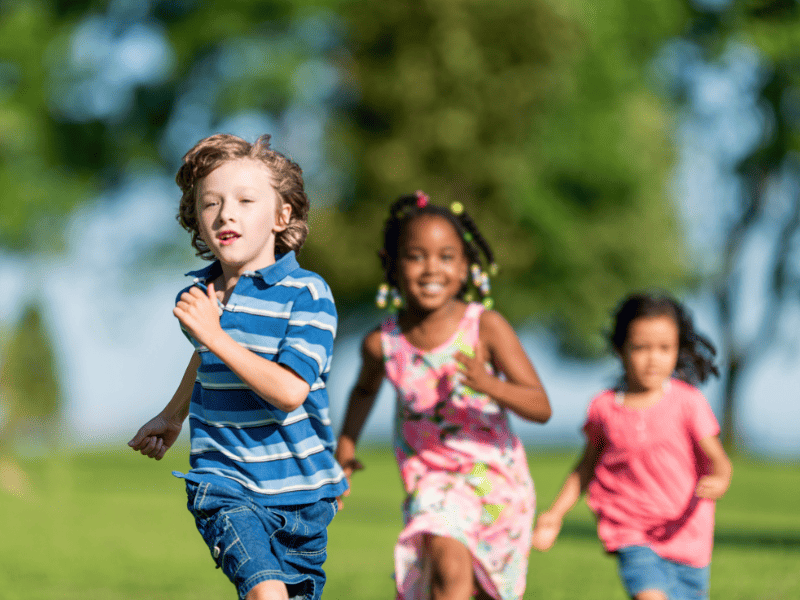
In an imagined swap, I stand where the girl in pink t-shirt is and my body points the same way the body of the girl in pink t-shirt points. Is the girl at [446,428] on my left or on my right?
on my right

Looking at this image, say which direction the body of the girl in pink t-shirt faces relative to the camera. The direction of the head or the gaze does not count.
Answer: toward the camera

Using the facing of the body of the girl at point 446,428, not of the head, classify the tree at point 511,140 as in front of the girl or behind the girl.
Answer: behind

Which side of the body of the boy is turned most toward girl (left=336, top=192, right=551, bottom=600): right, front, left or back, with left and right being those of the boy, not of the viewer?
back

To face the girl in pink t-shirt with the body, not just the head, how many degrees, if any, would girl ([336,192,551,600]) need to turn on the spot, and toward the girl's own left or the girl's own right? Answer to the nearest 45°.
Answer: approximately 90° to the girl's own left

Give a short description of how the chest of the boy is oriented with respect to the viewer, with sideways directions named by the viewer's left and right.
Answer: facing the viewer and to the left of the viewer

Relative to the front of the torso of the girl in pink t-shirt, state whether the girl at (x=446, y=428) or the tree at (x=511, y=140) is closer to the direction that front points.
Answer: the girl

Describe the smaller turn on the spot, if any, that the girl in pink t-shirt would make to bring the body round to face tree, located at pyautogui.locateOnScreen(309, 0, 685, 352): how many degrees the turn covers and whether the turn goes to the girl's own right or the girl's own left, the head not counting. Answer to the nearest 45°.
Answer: approximately 180°

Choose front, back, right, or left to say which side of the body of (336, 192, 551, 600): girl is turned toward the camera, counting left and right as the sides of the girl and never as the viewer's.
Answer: front

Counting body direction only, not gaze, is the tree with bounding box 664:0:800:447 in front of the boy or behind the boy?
behind
